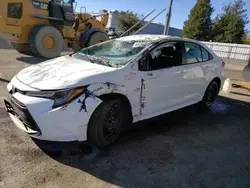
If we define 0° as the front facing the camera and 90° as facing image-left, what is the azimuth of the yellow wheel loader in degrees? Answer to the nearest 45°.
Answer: approximately 225°

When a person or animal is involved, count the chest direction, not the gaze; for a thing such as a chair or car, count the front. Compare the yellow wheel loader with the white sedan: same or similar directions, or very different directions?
very different directions

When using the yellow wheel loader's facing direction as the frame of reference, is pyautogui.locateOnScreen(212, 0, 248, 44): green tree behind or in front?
in front

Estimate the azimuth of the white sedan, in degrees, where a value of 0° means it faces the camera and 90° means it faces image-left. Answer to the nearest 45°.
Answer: approximately 45°

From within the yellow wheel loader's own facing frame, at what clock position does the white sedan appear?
The white sedan is roughly at 4 o'clock from the yellow wheel loader.

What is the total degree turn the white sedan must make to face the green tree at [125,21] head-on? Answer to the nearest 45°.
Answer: approximately 135° to its right

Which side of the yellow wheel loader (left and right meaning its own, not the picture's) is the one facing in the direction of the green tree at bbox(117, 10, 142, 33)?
front

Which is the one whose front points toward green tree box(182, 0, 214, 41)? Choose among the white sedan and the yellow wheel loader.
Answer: the yellow wheel loader

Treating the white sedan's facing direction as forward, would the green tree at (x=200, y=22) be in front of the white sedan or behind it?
behind

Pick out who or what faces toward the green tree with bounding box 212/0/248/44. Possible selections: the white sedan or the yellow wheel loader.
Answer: the yellow wheel loader

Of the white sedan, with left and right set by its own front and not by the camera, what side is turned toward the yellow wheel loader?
right

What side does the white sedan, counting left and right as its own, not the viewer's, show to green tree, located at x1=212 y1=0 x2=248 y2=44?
back
